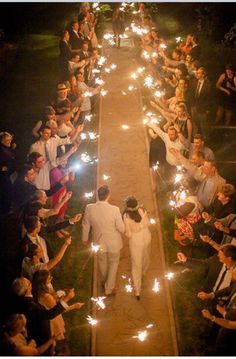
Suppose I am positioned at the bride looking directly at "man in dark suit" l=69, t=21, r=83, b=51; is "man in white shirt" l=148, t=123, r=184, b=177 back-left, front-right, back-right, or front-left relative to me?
front-right

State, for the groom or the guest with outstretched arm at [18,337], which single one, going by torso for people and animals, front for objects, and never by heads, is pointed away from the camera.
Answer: the groom

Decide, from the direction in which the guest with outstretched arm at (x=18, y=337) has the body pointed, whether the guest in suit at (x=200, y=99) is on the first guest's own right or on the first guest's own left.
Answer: on the first guest's own left

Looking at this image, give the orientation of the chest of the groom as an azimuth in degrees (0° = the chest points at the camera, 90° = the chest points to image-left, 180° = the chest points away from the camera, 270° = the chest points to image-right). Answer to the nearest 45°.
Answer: approximately 180°

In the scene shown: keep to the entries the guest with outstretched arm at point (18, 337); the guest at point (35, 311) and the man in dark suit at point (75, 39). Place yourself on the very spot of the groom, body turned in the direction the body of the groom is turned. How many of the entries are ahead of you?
1

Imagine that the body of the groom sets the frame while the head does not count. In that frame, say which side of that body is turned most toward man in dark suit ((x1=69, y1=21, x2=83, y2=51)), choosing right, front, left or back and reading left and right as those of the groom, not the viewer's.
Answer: front

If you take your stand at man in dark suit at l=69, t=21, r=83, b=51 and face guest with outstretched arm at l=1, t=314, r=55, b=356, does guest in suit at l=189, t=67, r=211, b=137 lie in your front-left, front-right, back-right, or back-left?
front-left

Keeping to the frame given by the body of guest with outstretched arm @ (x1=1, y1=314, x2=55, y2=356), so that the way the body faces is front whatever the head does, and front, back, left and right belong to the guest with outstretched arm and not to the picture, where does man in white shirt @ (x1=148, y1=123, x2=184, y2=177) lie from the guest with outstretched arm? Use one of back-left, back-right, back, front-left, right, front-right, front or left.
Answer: front-left

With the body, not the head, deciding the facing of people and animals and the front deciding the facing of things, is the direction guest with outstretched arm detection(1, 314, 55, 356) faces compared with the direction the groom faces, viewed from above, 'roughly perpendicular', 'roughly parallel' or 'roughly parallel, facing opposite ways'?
roughly perpendicular

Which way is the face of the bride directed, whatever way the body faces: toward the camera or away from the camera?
away from the camera

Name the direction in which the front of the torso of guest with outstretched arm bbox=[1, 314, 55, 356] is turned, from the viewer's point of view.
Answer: to the viewer's right

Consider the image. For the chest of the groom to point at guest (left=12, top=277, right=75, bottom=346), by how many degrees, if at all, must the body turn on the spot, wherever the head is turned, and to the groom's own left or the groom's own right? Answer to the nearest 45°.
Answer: approximately 135° to the groom's own left

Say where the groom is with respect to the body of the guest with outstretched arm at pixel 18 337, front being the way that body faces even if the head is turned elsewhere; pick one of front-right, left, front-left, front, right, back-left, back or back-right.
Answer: front-left

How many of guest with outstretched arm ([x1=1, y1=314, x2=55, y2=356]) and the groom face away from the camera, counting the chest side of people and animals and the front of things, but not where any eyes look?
1

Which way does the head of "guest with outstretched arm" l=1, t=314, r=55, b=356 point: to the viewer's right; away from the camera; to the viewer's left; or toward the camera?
to the viewer's right
